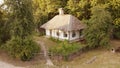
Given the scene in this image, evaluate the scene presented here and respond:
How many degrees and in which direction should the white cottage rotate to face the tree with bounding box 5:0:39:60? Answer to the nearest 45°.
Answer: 0° — it already faces it

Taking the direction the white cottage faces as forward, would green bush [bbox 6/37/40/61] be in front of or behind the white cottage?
in front

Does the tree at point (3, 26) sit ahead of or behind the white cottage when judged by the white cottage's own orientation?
ahead

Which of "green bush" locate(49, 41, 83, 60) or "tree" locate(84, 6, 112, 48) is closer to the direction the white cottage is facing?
the green bush

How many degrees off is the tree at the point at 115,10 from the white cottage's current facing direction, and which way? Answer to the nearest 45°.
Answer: approximately 135° to its left

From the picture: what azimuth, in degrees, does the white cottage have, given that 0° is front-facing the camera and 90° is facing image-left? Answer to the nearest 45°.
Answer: approximately 45°
